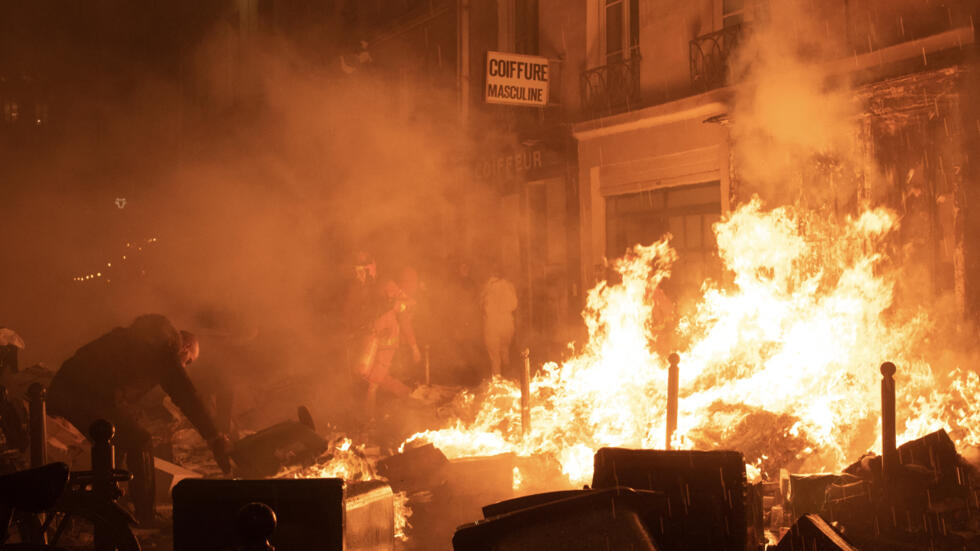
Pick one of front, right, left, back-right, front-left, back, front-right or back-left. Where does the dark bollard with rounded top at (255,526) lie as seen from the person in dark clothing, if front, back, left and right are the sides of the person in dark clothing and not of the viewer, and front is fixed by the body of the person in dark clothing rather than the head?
right

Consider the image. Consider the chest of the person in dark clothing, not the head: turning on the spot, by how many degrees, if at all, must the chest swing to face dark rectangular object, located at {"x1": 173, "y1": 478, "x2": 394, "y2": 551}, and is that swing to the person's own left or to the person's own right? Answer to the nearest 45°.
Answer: approximately 90° to the person's own right

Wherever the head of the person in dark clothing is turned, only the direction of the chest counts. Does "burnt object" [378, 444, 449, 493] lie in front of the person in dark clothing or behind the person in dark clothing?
in front

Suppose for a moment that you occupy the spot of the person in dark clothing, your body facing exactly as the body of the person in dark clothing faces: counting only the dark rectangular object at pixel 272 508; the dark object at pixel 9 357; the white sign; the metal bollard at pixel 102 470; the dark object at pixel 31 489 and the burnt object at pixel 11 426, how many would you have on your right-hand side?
3

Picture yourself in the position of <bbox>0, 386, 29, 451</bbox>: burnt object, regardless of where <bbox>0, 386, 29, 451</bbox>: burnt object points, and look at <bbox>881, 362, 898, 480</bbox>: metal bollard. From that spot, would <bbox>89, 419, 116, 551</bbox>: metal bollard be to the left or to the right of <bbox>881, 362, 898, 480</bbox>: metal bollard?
right

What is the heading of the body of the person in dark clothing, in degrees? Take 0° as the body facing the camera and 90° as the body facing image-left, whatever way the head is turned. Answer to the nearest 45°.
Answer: approximately 270°

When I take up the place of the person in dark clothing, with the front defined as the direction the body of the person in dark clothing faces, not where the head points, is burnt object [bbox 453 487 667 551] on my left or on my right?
on my right

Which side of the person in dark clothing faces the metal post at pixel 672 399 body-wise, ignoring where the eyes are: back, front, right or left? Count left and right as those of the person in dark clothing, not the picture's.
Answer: front

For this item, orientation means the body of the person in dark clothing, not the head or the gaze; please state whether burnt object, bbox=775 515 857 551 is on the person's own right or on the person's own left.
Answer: on the person's own right

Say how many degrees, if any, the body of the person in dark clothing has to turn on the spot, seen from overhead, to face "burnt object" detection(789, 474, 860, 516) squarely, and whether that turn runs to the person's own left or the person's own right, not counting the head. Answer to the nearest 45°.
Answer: approximately 45° to the person's own right

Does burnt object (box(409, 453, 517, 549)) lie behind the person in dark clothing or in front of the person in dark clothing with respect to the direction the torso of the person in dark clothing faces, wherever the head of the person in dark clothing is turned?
in front

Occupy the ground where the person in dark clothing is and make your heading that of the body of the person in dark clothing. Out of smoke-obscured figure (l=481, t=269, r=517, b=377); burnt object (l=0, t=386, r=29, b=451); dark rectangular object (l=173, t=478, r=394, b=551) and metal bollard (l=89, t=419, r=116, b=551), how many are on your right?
2

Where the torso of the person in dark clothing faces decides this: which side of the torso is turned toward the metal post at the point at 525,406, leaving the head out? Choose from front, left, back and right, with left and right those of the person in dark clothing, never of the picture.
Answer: front
